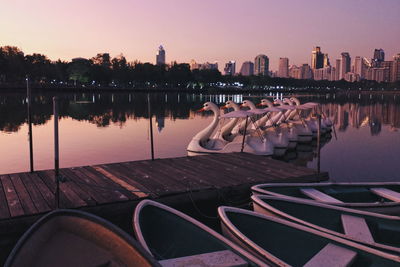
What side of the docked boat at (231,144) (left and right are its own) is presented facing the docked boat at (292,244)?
left

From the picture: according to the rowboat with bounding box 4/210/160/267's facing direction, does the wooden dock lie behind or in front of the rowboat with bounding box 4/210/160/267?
in front

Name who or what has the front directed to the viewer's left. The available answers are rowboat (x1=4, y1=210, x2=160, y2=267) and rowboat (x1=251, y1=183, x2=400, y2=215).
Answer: rowboat (x1=251, y1=183, x2=400, y2=215)

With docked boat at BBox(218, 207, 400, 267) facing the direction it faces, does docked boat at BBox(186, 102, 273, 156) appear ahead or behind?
ahead

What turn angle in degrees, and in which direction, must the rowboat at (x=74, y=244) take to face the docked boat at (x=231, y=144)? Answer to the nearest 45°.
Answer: approximately 45° to its right

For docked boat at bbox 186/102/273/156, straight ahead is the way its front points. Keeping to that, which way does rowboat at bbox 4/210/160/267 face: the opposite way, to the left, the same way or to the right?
to the right

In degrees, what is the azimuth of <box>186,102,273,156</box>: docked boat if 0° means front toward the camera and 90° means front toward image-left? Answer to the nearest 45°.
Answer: approximately 90°

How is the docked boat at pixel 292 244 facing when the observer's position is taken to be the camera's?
facing away from the viewer and to the left of the viewer

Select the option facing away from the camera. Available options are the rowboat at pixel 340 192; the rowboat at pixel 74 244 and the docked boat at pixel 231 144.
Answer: the rowboat at pixel 74 244

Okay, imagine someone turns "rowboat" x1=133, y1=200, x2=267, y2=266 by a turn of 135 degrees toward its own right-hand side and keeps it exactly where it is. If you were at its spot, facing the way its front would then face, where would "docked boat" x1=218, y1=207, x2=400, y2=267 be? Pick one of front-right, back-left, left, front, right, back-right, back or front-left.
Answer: front

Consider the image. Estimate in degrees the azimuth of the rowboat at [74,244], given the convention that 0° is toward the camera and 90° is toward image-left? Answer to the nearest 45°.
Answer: approximately 180°

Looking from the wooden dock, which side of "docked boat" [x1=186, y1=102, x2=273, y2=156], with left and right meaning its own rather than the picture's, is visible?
left

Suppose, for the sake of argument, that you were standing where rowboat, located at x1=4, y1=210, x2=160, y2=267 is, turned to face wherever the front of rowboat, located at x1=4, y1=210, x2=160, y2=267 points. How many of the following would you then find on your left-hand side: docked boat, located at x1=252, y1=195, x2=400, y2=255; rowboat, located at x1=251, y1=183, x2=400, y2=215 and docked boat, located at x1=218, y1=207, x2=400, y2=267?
0

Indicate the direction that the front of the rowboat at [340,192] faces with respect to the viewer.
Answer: facing to the left of the viewer

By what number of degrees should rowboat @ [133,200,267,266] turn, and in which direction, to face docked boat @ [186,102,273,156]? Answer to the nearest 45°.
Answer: approximately 45° to its right

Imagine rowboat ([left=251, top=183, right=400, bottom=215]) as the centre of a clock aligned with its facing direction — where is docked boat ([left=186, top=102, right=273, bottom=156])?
The docked boat is roughly at 2 o'clock from the rowboat.

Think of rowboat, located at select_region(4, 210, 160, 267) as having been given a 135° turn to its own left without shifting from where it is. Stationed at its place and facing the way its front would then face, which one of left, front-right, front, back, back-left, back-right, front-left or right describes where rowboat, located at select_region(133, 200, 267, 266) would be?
back
